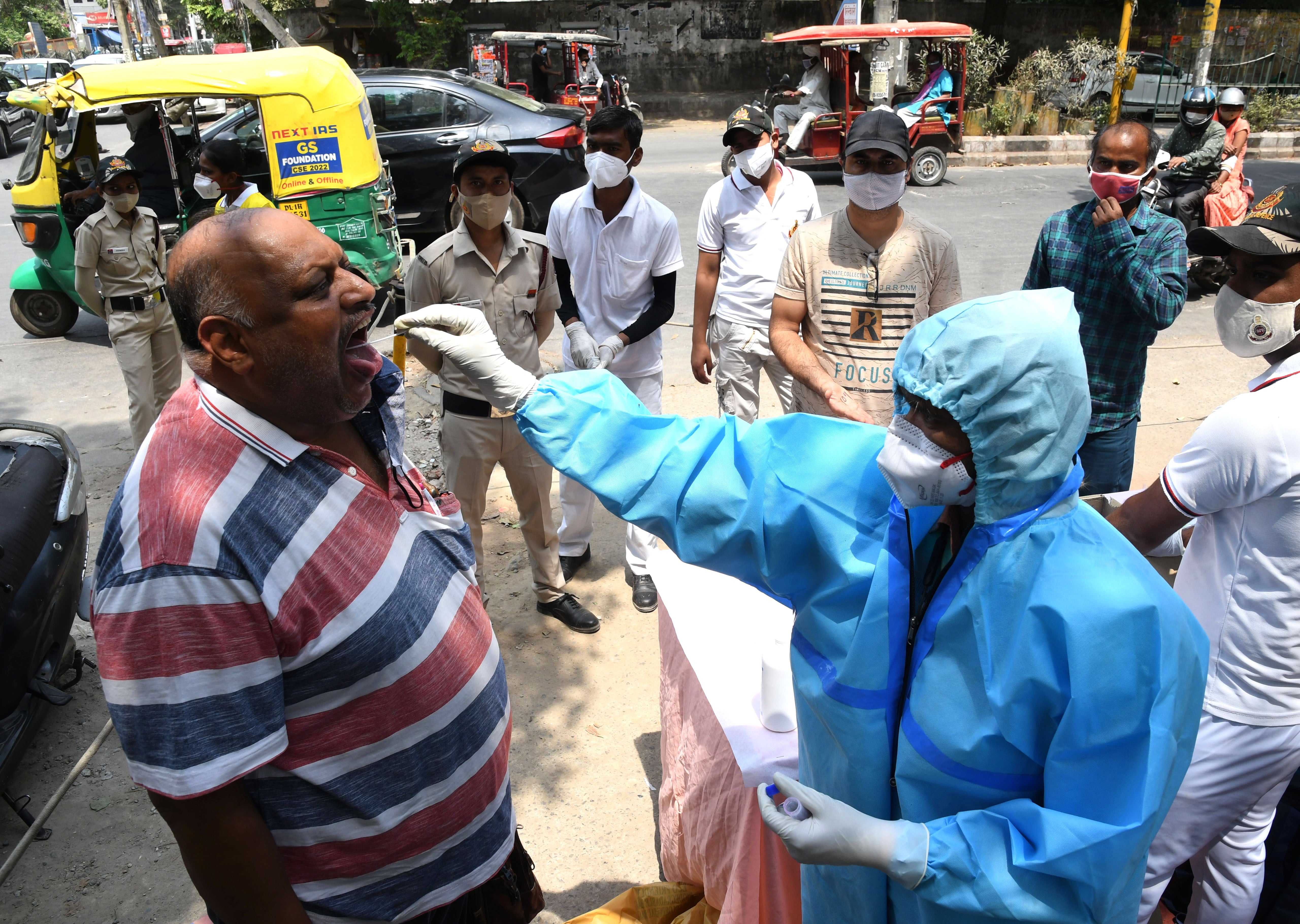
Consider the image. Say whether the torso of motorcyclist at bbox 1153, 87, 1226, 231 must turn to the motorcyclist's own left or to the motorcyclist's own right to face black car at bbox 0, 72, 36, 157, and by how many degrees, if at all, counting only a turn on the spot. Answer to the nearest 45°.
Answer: approximately 45° to the motorcyclist's own right

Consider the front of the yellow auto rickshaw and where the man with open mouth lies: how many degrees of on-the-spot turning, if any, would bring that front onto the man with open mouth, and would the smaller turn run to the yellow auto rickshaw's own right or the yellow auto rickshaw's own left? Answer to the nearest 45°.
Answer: approximately 90° to the yellow auto rickshaw's own left

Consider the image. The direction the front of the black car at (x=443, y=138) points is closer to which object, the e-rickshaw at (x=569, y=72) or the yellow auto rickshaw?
the yellow auto rickshaw

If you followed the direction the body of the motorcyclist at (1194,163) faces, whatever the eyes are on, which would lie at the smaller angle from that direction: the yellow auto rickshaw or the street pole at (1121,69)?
the yellow auto rickshaw

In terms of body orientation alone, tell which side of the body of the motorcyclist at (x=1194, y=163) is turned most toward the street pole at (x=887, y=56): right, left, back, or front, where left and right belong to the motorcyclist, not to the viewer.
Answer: right

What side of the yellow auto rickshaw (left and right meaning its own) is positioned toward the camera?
left

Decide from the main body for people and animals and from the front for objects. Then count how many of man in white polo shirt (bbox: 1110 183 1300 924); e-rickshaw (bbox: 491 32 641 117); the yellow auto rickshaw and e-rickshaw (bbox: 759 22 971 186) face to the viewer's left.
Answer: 3

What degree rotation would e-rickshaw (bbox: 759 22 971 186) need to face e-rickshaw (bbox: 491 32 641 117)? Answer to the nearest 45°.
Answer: approximately 45° to its right

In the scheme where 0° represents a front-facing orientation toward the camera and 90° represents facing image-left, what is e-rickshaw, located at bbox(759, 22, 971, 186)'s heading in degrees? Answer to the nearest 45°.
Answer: approximately 90°

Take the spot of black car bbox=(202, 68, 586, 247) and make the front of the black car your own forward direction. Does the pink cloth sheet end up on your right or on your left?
on your left

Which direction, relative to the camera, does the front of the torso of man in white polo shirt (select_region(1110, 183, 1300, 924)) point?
to the viewer's left
